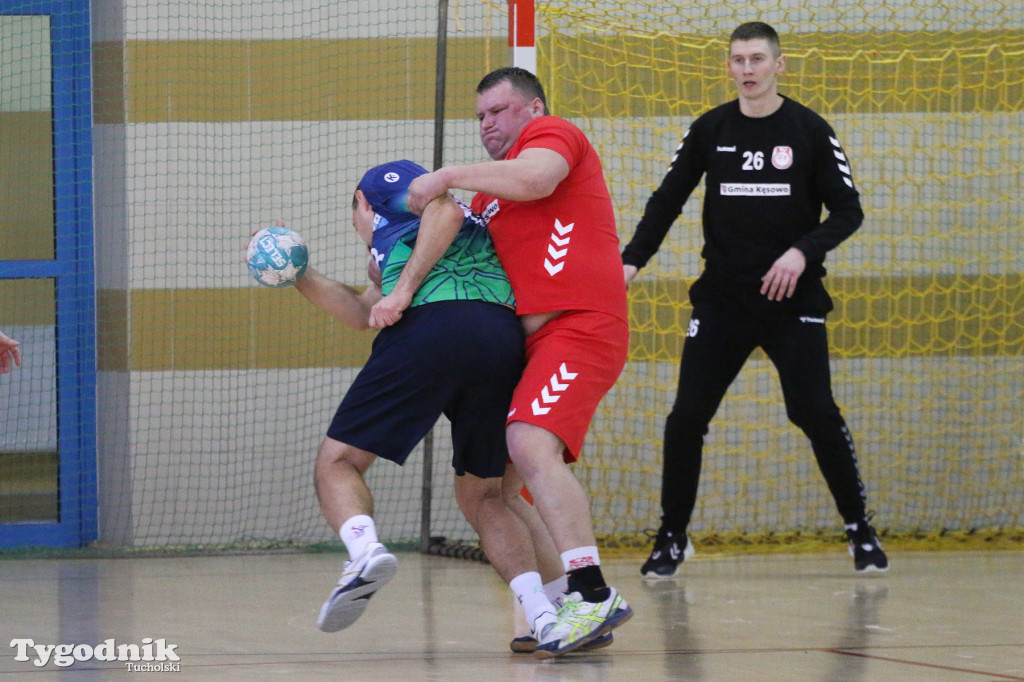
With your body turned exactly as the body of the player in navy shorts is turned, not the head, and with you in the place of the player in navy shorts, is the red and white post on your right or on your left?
on your right

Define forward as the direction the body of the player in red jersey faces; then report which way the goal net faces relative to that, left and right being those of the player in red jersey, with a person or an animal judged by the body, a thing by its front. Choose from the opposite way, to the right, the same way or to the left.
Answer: to the left

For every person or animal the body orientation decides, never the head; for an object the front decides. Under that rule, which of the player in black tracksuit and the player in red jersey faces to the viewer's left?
the player in red jersey

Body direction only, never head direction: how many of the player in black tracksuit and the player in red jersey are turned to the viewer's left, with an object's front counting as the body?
1

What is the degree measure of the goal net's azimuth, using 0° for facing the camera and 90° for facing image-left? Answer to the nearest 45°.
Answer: approximately 0°

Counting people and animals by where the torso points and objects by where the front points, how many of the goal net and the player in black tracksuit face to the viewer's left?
0

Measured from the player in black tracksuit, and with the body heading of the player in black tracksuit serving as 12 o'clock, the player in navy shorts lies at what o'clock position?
The player in navy shorts is roughly at 1 o'clock from the player in black tracksuit.

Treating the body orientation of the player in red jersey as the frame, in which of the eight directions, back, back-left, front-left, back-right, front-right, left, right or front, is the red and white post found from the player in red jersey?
right

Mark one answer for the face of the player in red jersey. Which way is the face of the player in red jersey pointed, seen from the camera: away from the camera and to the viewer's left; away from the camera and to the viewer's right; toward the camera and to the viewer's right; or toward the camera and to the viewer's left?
toward the camera and to the viewer's left

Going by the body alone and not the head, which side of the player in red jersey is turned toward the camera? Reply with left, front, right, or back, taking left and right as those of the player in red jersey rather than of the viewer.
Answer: left
